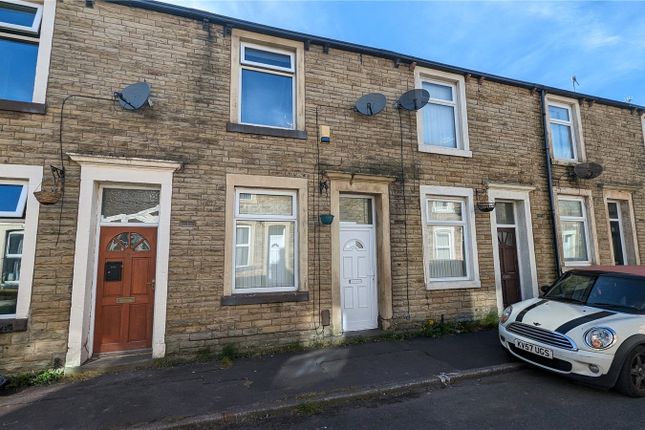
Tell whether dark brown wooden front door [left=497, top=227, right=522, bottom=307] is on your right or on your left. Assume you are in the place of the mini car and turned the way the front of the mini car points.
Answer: on your right

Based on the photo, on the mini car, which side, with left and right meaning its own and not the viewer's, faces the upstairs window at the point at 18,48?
front

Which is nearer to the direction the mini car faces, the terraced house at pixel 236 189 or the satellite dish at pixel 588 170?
the terraced house

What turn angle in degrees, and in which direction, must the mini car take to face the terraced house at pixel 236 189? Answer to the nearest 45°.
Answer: approximately 45° to its right

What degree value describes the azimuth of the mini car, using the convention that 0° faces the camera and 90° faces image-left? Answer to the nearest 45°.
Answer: approximately 45°

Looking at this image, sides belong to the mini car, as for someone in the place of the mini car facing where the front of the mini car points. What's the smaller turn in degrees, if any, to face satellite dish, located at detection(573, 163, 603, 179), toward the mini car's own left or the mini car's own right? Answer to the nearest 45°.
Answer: approximately 135° to the mini car's own right

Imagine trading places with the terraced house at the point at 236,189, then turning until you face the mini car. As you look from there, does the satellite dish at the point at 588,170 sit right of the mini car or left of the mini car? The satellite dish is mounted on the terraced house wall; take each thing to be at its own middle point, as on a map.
left
